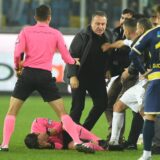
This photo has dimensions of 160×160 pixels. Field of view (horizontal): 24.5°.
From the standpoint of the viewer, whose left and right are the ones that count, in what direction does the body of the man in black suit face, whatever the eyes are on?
facing the viewer and to the right of the viewer
